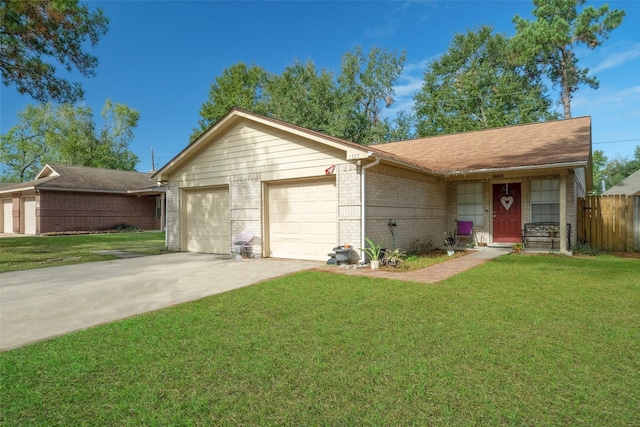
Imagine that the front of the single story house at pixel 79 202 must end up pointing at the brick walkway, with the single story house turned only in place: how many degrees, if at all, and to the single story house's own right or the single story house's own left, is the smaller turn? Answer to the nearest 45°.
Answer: approximately 45° to the single story house's own left

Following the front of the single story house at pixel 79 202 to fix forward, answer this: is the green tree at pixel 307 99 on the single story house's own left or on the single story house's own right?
on the single story house's own left

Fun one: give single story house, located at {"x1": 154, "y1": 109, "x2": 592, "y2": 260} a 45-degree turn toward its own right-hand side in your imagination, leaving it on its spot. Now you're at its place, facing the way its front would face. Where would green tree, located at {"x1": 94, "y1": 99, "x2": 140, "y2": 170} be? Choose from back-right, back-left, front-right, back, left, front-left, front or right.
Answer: front-right

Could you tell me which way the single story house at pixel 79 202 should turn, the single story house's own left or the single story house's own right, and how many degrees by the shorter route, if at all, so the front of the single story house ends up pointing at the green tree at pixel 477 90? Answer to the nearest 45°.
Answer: approximately 90° to the single story house's own left

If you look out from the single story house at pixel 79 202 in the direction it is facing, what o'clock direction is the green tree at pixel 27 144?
The green tree is roughly at 4 o'clock from the single story house.

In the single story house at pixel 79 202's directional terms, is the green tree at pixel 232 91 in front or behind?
behind

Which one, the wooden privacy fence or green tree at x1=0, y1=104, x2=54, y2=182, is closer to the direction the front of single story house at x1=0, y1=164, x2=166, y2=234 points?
the wooden privacy fence

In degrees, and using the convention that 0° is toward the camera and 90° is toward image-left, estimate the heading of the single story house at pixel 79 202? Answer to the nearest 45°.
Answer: approximately 45°

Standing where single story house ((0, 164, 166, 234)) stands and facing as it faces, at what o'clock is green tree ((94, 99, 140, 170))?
The green tree is roughly at 5 o'clock from the single story house.

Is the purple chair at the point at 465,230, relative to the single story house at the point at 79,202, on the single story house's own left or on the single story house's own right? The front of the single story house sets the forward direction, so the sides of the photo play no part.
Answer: on the single story house's own left

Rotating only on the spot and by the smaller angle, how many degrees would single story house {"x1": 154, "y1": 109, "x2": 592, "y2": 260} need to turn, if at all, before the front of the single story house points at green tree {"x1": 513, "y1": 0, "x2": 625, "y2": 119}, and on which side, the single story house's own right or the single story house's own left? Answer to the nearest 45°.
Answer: approximately 180°

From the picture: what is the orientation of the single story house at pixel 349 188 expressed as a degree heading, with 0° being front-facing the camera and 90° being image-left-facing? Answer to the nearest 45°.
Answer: approximately 45°

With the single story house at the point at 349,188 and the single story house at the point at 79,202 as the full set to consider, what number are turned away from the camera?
0

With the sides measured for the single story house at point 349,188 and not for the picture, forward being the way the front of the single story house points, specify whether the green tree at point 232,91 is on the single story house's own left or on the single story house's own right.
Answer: on the single story house's own right

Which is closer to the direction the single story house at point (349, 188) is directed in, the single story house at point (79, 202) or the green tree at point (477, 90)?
the single story house

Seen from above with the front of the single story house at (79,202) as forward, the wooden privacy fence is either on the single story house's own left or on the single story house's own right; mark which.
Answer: on the single story house's own left

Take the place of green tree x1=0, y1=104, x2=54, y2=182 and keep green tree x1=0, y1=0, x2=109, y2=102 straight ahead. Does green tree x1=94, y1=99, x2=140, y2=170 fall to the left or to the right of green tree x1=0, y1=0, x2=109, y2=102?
left
